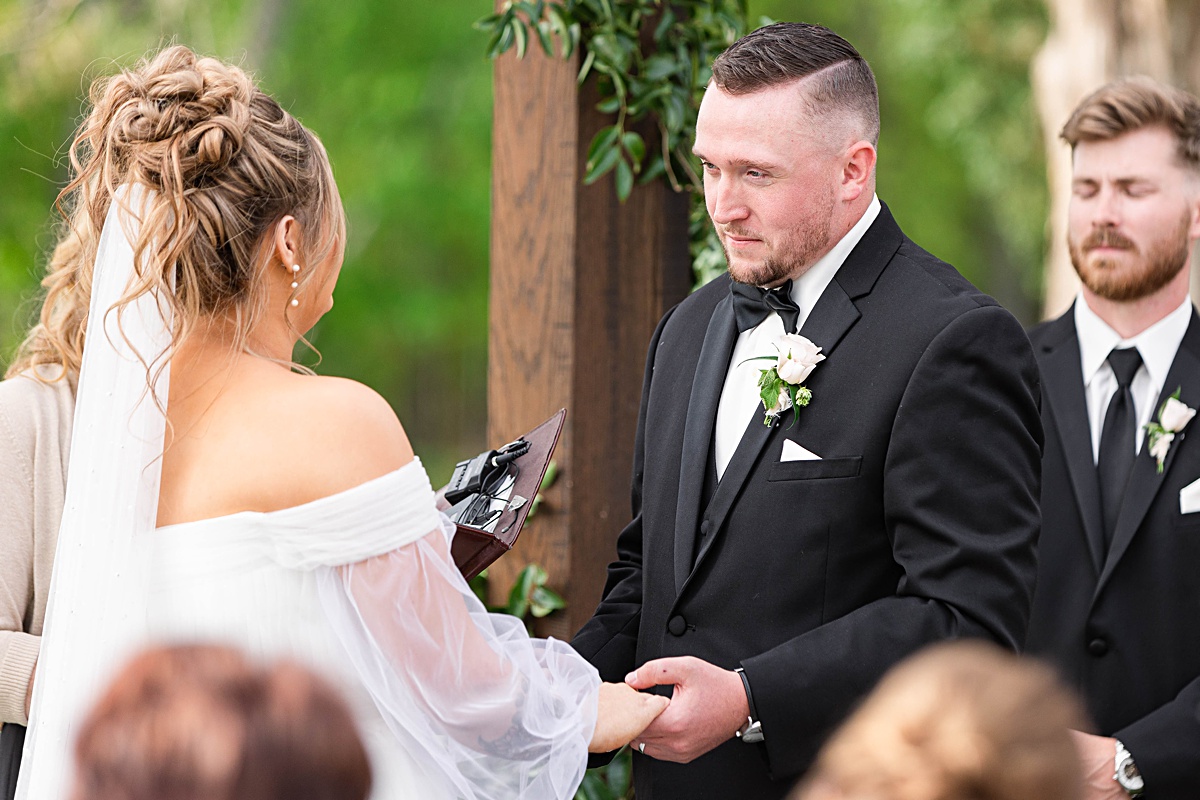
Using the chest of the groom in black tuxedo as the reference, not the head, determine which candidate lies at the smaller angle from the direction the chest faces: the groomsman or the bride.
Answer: the bride

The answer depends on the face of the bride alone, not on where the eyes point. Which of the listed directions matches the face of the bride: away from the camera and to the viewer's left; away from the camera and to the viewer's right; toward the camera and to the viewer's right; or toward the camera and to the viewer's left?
away from the camera and to the viewer's right

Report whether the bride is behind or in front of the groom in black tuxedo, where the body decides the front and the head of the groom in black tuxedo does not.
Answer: in front

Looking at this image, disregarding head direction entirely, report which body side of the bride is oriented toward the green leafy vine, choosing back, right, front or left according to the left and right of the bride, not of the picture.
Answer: front

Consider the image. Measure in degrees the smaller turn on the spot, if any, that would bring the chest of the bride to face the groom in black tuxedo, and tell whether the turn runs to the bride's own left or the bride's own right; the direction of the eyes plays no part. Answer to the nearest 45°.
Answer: approximately 45° to the bride's own right

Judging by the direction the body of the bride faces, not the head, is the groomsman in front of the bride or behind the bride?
in front

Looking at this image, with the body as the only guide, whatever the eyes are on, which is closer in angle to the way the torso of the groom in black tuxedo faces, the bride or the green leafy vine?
the bride

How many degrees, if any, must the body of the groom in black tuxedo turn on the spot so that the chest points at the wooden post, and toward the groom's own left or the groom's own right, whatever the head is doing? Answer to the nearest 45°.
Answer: approximately 90° to the groom's own right

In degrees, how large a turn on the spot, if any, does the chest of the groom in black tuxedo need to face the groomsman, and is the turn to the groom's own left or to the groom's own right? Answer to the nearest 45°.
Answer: approximately 180°

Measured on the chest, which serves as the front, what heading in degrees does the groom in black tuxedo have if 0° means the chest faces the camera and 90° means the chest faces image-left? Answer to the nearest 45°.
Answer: approximately 45°

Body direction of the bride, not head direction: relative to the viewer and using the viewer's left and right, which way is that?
facing away from the viewer and to the right of the viewer

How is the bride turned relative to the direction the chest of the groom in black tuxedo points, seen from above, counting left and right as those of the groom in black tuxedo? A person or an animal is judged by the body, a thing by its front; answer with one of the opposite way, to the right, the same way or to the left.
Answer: the opposite way
